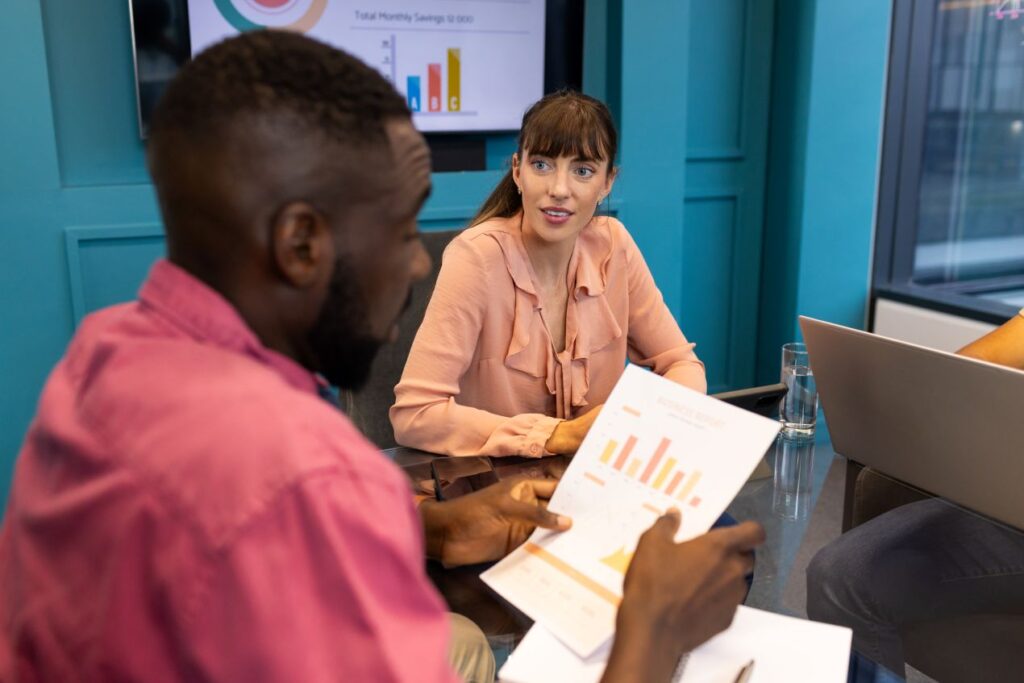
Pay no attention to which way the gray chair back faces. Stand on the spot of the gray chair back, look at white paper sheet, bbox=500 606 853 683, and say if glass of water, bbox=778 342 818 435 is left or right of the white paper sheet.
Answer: left

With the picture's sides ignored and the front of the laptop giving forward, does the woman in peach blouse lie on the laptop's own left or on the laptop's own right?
on the laptop's own left

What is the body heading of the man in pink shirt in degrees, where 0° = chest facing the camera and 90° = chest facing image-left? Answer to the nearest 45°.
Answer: approximately 225°

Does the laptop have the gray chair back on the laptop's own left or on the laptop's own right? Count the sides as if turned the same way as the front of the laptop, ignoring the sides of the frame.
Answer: on the laptop's own left

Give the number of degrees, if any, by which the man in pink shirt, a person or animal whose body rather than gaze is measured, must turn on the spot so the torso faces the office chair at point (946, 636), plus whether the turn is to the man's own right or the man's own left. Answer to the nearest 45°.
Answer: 0° — they already face it

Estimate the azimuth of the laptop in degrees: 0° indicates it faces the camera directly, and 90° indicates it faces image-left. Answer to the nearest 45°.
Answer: approximately 225°

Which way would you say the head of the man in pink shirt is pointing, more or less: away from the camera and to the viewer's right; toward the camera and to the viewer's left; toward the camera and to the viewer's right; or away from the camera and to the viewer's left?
away from the camera and to the viewer's right

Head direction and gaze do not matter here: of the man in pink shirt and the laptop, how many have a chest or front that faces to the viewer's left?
0

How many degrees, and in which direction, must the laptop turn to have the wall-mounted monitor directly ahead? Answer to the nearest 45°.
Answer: approximately 90° to its left
